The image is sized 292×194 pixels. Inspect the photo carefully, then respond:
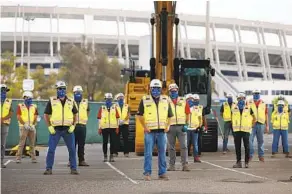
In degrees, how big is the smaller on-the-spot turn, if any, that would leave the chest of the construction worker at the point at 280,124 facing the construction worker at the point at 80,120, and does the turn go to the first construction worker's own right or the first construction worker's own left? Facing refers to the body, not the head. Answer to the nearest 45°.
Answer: approximately 45° to the first construction worker's own right

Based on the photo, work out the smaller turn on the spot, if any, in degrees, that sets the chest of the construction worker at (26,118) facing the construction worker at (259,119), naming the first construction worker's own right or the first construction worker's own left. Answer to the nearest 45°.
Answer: approximately 90° to the first construction worker's own left

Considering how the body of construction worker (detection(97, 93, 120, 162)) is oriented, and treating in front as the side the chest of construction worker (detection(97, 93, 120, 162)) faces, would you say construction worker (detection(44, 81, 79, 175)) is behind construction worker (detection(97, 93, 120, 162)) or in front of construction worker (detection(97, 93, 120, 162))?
in front

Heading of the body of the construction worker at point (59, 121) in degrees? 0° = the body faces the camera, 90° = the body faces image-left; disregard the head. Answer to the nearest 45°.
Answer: approximately 0°

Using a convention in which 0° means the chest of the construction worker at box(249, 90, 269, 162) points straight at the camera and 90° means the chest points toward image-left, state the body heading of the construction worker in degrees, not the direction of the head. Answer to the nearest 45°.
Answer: approximately 0°

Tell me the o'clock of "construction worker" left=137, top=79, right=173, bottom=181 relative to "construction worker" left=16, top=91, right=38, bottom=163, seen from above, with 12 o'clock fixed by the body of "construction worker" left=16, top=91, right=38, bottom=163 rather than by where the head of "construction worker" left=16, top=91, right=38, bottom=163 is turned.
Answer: "construction worker" left=137, top=79, right=173, bottom=181 is roughly at 11 o'clock from "construction worker" left=16, top=91, right=38, bottom=163.

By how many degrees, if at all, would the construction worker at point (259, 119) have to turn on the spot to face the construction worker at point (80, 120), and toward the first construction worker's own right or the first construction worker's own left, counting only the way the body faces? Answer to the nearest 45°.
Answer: approximately 45° to the first construction worker's own right

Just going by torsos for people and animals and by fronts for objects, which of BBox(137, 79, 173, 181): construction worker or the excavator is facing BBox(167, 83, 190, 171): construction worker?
the excavator
